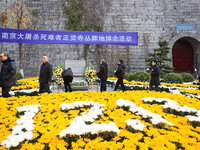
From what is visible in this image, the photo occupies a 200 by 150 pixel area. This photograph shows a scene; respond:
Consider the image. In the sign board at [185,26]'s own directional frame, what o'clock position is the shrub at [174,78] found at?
The shrub is roughly at 12 o'clock from the sign board.

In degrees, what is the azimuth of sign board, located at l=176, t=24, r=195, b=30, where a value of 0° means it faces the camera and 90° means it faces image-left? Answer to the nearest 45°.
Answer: approximately 0°

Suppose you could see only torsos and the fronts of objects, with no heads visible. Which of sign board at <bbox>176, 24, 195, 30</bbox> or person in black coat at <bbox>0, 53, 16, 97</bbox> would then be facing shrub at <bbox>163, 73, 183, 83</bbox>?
the sign board

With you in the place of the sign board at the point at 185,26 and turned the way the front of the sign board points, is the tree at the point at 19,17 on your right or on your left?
on your right
